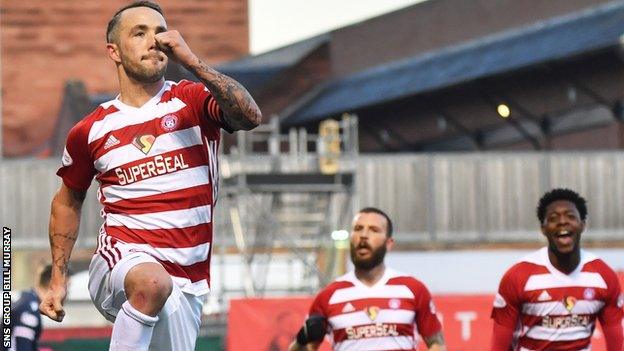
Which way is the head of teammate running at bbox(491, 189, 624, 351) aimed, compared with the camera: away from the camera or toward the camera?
toward the camera

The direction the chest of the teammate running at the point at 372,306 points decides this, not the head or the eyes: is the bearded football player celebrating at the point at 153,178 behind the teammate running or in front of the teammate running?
in front

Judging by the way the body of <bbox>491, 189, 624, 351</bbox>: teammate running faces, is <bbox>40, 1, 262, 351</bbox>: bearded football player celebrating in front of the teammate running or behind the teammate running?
in front

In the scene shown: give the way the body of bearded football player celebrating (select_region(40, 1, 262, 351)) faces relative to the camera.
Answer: toward the camera

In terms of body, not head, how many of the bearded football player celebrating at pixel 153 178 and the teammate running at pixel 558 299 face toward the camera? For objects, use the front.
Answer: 2

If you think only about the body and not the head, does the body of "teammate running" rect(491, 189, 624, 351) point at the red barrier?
no

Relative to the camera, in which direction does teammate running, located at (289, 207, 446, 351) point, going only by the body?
toward the camera

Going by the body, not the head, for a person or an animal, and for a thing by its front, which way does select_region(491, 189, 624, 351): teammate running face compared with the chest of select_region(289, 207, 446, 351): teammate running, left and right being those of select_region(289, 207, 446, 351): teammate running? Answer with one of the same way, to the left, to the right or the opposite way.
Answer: the same way

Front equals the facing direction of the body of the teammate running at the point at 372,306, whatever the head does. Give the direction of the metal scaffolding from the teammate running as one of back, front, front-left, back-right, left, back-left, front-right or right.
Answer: back

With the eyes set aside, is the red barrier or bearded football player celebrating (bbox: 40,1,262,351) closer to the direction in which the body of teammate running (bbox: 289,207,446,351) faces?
the bearded football player celebrating

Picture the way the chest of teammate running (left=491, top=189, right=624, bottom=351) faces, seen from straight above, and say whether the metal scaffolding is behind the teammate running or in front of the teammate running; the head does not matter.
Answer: behind

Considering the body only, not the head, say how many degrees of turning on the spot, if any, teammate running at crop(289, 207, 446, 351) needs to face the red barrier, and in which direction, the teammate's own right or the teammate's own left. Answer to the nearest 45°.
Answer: approximately 180°

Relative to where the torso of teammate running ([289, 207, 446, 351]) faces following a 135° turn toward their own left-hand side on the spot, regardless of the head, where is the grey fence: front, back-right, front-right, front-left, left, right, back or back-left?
front-left

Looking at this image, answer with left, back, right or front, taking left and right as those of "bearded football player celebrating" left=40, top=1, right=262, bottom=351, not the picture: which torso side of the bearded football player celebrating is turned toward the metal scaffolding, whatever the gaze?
back
